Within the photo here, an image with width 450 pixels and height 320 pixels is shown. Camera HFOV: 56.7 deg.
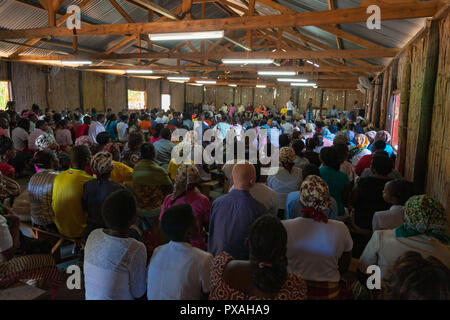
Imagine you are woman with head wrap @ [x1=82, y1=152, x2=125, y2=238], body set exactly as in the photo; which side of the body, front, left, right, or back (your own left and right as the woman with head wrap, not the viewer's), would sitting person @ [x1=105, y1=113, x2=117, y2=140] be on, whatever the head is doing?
front

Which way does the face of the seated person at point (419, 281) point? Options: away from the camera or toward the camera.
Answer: away from the camera

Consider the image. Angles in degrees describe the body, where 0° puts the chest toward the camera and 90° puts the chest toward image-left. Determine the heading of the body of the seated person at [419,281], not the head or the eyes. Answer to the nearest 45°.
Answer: approximately 180°

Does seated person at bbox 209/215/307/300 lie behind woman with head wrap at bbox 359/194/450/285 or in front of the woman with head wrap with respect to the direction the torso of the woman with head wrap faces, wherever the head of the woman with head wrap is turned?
behind

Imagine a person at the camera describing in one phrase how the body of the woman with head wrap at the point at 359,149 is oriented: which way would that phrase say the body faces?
away from the camera

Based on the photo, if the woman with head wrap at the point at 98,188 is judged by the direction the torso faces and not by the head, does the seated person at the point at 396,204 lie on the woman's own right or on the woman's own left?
on the woman's own right

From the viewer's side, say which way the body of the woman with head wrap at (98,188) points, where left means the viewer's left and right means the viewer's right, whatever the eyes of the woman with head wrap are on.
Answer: facing away from the viewer

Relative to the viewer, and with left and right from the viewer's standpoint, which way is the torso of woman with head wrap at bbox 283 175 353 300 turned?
facing away from the viewer

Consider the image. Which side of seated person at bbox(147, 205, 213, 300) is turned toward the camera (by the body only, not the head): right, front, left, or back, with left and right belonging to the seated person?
back

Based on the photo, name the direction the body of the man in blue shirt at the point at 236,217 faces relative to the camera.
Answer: away from the camera

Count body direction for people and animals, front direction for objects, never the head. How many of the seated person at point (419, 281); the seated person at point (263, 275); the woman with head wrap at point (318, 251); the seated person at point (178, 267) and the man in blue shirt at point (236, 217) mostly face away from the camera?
5

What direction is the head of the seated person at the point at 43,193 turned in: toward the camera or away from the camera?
away from the camera

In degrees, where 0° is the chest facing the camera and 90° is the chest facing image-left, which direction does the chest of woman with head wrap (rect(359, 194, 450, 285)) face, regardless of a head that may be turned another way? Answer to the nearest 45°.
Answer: approximately 180°

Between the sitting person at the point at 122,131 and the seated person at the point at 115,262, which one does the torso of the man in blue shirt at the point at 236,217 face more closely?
the sitting person

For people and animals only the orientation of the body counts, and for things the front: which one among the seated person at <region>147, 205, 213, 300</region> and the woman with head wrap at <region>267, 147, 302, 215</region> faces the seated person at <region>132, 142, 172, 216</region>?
the seated person at <region>147, 205, 213, 300</region>

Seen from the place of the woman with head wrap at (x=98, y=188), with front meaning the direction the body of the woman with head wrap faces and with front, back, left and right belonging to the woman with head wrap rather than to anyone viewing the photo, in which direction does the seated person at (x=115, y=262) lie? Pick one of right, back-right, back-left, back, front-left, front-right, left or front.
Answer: back

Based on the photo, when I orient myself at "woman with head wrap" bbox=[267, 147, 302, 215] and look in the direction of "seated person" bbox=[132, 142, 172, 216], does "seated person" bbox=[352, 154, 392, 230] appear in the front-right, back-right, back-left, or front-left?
back-left
